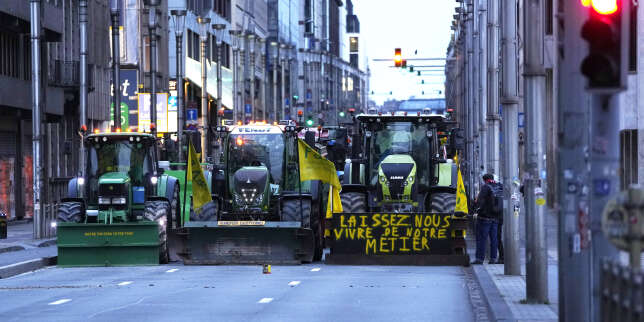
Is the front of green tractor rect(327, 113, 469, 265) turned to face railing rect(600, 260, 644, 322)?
yes

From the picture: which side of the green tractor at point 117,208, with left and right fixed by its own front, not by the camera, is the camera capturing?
front

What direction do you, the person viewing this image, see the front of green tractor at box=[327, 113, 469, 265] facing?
facing the viewer

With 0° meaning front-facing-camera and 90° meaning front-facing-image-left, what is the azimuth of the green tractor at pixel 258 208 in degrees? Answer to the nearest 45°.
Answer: approximately 0°

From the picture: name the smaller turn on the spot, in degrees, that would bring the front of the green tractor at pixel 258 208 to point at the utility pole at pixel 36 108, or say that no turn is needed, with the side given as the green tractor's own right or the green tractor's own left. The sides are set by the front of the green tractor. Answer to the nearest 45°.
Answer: approximately 135° to the green tractor's own right

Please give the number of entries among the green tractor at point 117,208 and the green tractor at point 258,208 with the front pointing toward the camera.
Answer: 2

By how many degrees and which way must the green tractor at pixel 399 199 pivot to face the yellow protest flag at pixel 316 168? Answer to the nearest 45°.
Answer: approximately 45° to its right

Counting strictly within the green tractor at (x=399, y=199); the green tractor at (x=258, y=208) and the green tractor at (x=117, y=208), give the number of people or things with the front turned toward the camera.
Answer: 3

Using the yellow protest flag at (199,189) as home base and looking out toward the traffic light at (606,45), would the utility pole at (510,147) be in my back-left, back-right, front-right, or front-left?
front-left

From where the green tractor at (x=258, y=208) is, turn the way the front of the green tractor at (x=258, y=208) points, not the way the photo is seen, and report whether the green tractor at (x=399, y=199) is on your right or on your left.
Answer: on your left

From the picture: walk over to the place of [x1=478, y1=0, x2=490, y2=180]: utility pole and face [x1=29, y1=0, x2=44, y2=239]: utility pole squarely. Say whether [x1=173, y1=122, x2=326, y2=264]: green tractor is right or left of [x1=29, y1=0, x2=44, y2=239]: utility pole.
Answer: left

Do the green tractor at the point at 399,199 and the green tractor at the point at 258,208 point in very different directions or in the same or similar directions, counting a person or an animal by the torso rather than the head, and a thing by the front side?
same or similar directions

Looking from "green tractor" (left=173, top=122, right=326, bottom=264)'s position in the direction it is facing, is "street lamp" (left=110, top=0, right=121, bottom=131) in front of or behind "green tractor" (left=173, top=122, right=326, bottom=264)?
behind
